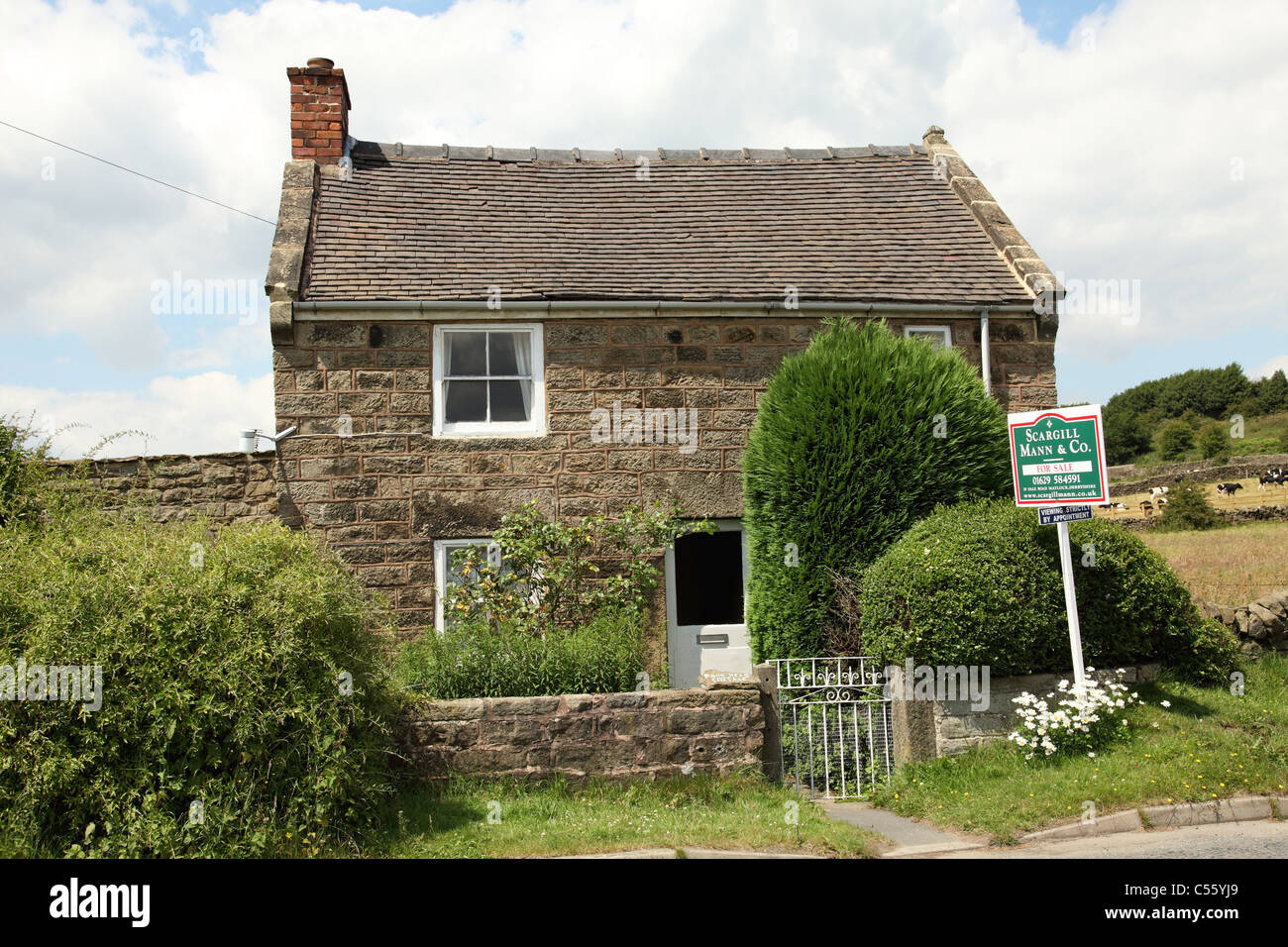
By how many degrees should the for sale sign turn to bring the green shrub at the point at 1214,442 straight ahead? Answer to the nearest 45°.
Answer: approximately 180°

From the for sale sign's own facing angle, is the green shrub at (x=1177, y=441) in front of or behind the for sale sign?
behind

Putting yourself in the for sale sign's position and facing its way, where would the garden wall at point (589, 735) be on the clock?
The garden wall is roughly at 2 o'clock from the for sale sign.

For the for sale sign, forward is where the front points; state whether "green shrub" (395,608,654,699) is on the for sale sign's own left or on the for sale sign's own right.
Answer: on the for sale sign's own right

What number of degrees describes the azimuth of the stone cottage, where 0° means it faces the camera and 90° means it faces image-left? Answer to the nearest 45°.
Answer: approximately 0°

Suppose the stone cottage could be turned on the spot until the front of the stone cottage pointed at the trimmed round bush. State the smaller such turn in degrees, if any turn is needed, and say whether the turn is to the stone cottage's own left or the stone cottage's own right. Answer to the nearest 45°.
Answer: approximately 45° to the stone cottage's own left

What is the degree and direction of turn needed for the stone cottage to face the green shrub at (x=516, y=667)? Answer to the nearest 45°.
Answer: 0° — it already faces it

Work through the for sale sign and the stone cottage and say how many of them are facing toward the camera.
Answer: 2

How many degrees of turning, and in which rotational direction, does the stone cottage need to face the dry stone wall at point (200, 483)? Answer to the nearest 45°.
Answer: approximately 90° to its right

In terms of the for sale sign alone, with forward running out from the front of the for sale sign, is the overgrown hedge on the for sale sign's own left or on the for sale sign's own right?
on the for sale sign's own right

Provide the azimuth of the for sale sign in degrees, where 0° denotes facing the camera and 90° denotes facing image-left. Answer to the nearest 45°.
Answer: approximately 0°
